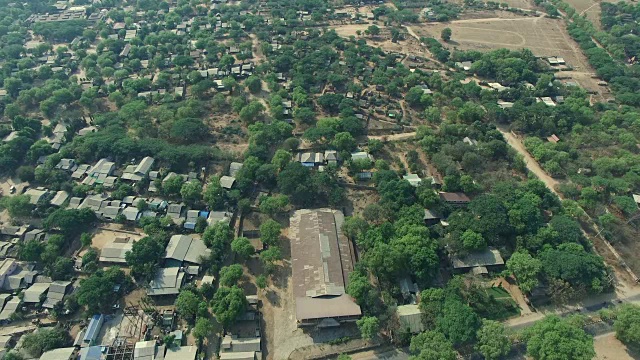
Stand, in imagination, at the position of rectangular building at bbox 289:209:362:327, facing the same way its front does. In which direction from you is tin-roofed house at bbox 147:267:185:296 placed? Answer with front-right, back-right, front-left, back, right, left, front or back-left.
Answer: right

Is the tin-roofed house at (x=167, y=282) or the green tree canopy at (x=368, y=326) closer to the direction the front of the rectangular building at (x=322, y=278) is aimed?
the green tree canopy

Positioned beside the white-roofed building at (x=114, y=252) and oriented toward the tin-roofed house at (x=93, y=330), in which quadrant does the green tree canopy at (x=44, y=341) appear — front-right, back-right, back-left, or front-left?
front-right

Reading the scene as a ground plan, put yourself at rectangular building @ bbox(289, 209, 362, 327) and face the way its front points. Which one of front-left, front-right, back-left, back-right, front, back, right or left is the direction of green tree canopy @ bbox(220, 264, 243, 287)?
right

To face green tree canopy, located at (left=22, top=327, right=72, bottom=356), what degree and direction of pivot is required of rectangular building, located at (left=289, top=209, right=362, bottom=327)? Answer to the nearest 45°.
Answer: approximately 90° to its right

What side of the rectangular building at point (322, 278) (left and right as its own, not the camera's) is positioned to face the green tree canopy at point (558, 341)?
left

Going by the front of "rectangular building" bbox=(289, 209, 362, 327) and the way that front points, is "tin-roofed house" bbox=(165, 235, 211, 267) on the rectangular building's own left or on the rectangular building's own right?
on the rectangular building's own right

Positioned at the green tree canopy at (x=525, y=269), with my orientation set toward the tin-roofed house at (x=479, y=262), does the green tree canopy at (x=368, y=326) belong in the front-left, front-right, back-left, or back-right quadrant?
front-left

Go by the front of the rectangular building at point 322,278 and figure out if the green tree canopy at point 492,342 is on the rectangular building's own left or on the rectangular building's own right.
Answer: on the rectangular building's own left

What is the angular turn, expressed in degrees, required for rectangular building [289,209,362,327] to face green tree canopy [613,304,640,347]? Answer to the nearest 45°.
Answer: approximately 90° to its left

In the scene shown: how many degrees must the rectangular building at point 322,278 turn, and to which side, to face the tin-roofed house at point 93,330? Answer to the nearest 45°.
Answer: approximately 90° to its right

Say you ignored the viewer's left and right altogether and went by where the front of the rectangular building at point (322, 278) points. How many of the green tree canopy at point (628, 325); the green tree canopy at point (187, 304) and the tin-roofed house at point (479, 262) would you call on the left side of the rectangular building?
2

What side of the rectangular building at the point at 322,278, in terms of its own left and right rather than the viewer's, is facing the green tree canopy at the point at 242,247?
right

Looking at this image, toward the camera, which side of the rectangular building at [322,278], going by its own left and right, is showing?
front

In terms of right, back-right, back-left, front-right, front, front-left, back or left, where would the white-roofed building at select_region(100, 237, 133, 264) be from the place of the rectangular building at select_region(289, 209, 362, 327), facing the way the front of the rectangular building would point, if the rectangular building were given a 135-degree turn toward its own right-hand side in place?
front-left
